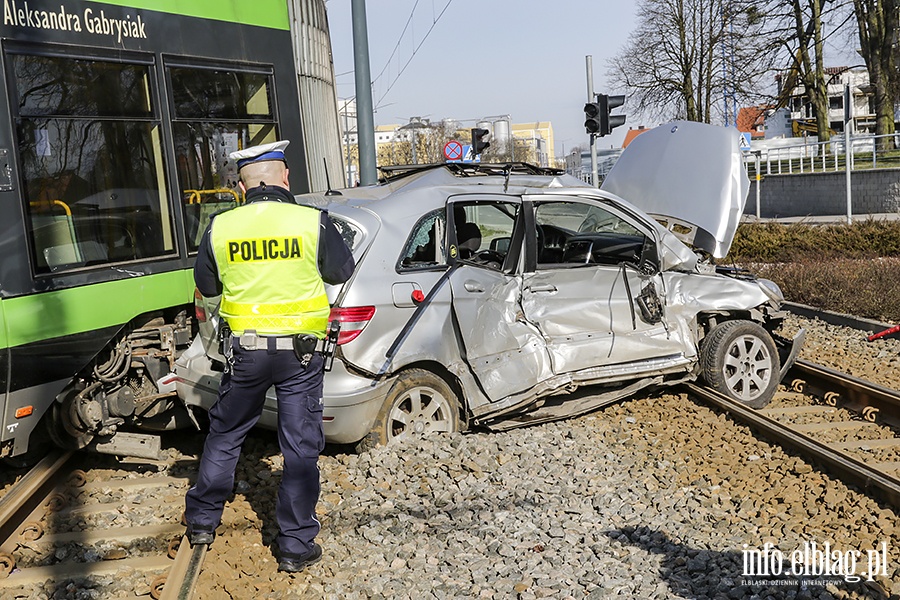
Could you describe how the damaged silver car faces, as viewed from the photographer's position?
facing away from the viewer and to the right of the viewer

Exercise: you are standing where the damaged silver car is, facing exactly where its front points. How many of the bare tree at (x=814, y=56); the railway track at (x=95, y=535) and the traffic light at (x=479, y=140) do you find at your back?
1

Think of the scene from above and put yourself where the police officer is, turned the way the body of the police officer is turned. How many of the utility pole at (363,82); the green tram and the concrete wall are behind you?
0

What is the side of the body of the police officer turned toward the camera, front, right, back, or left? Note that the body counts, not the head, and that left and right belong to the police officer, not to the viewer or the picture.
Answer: back

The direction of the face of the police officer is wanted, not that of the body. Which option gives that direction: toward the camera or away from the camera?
away from the camera

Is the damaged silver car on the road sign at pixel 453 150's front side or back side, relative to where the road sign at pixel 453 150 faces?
on the front side

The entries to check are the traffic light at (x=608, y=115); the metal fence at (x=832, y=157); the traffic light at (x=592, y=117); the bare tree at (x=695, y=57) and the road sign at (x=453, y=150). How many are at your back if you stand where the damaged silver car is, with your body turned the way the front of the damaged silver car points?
0

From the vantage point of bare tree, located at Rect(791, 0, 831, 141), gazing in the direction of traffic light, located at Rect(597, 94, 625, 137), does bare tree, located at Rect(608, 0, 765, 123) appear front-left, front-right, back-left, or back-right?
front-right

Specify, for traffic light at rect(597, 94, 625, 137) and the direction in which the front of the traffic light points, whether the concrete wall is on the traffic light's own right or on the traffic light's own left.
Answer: on the traffic light's own left

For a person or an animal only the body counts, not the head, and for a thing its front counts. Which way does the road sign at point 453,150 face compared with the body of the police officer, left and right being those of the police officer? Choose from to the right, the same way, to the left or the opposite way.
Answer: the opposite way

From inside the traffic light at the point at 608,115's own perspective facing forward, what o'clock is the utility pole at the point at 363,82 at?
The utility pole is roughly at 4 o'clock from the traffic light.
